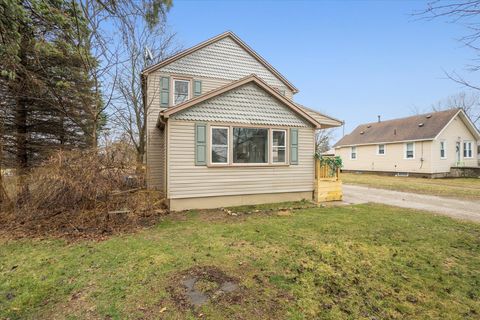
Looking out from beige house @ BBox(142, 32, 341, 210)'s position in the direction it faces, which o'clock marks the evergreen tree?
The evergreen tree is roughly at 3 o'clock from the beige house.

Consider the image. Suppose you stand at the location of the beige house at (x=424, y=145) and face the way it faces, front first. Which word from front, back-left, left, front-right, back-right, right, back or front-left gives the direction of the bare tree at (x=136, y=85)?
right

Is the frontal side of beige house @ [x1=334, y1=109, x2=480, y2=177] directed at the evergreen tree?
no

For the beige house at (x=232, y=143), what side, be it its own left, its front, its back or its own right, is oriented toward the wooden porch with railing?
left

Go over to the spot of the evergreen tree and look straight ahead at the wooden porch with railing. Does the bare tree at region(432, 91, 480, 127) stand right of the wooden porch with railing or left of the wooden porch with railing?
left

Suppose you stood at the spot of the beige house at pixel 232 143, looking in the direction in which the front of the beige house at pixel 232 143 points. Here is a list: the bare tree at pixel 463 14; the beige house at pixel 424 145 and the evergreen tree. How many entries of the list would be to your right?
1

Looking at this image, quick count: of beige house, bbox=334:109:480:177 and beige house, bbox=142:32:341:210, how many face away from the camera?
0

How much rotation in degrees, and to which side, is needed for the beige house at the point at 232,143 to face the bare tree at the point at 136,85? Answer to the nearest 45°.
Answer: approximately 135° to its right

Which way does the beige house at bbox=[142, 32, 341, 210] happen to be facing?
toward the camera

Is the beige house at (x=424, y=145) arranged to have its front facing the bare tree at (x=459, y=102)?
no

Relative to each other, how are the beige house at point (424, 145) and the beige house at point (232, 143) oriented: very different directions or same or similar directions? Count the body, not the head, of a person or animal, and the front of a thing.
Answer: same or similar directions

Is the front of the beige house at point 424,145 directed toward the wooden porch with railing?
no

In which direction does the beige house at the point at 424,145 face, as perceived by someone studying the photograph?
facing the viewer and to the right of the viewer

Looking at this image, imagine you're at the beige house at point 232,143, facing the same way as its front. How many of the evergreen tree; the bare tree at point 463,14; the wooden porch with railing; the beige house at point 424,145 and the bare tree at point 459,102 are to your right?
1

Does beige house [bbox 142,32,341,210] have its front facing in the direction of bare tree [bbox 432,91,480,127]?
no

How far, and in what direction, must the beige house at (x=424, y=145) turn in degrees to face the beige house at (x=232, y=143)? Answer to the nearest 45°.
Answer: approximately 45° to its right
